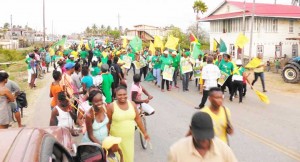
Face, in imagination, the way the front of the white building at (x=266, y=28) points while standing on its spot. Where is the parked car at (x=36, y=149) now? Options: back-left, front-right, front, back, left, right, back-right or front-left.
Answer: front-left

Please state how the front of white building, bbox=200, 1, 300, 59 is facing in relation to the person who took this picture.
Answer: facing the viewer and to the left of the viewer

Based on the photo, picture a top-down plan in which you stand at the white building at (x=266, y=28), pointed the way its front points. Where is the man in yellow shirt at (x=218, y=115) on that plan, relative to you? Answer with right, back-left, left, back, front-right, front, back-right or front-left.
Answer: front-left

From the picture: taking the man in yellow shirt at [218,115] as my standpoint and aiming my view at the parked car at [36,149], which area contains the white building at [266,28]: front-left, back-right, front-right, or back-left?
back-right
